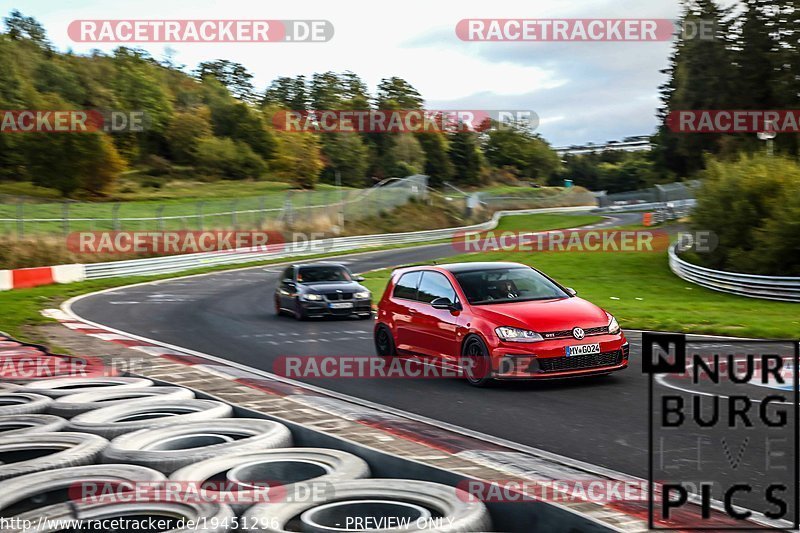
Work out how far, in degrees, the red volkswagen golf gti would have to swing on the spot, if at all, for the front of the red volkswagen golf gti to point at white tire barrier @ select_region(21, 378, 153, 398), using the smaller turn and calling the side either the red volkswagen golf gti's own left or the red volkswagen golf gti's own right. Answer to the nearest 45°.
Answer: approximately 90° to the red volkswagen golf gti's own right

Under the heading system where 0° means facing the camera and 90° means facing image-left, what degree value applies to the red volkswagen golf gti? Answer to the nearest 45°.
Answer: approximately 315°

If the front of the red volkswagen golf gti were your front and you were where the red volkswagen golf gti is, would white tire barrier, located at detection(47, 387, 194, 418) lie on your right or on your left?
on your right

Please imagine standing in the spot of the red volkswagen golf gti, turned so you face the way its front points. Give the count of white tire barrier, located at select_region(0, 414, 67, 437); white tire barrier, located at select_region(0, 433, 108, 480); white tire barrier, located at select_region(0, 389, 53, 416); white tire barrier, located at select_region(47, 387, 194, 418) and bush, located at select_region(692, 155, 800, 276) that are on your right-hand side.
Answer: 4

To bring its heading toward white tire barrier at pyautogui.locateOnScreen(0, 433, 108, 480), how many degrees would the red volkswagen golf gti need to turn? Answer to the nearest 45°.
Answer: approximately 90° to its right

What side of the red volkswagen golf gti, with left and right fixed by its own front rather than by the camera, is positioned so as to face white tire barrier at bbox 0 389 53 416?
right

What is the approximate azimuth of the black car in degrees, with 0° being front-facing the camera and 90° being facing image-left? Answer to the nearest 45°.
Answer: approximately 315°

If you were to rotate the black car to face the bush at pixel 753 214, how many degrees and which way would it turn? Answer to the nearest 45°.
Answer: approximately 90° to its left
